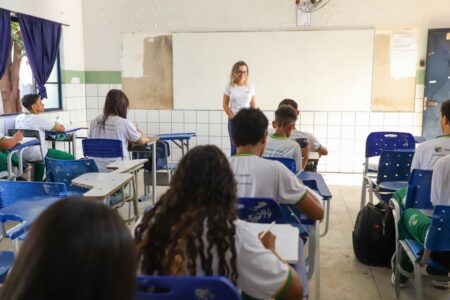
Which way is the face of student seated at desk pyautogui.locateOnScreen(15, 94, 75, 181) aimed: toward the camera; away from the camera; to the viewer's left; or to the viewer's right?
to the viewer's right

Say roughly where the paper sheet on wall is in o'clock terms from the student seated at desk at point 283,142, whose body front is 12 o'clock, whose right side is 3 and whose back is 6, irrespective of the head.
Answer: The paper sheet on wall is roughly at 1 o'clock from the student seated at desk.

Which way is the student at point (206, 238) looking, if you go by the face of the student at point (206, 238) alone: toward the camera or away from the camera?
away from the camera

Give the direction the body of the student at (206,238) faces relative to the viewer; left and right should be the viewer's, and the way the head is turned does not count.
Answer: facing away from the viewer

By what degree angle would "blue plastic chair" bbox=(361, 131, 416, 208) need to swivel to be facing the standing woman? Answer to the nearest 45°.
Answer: approximately 45° to its left

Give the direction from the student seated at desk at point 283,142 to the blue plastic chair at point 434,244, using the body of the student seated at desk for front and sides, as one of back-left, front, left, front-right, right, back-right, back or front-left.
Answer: back-right

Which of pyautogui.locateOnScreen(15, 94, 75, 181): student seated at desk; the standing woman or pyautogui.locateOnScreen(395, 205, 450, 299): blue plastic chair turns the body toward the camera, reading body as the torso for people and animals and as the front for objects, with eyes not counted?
the standing woman

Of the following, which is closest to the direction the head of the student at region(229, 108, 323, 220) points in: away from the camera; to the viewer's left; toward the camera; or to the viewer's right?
away from the camera

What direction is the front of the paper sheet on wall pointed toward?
toward the camera

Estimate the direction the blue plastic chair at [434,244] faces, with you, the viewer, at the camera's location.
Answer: facing away from the viewer and to the left of the viewer

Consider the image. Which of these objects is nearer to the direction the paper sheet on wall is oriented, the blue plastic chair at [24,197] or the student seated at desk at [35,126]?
the blue plastic chair

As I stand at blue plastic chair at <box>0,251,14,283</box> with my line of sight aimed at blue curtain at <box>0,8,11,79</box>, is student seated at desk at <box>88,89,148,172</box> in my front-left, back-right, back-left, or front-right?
front-right

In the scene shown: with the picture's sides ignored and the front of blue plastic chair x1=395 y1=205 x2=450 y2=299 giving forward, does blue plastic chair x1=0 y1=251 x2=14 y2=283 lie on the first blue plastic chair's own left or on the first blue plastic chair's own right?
on the first blue plastic chair's own left

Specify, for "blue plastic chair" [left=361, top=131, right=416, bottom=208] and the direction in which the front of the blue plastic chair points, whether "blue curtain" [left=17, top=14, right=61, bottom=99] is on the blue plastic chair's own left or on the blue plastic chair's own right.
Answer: on the blue plastic chair's own left

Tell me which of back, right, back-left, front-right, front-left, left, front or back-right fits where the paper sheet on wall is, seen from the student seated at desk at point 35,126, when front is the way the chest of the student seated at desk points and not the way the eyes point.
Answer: front

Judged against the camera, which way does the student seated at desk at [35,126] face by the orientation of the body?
to the viewer's right

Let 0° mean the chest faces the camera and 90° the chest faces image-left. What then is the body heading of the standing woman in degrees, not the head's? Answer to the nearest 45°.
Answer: approximately 0°

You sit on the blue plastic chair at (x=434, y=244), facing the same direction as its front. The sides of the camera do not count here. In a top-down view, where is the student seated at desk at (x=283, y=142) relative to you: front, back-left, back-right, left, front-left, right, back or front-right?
front

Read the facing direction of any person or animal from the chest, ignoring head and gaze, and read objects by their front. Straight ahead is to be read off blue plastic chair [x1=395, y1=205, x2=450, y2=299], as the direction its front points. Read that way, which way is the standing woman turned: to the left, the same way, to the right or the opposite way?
the opposite way

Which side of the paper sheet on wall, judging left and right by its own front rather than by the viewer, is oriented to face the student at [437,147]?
front
